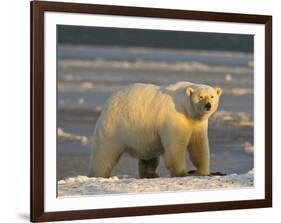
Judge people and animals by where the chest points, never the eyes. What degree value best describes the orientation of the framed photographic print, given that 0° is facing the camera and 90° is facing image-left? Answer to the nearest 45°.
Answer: approximately 315°
